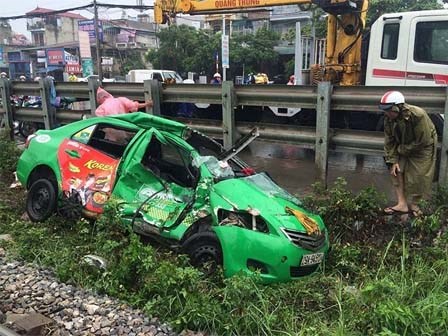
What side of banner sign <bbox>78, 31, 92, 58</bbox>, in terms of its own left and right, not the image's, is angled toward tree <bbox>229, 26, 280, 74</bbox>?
left

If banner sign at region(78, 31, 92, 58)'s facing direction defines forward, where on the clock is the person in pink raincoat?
The person in pink raincoat is roughly at 12 o'clock from the banner sign.

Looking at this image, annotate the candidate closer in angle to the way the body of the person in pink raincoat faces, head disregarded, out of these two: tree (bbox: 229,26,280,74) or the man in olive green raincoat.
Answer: the man in olive green raincoat

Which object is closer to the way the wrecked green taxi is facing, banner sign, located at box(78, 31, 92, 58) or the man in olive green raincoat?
the man in olive green raincoat

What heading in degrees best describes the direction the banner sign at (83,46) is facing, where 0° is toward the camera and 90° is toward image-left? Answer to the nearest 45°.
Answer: approximately 0°

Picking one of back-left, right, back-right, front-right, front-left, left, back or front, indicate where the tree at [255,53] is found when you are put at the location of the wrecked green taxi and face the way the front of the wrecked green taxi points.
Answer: back-left

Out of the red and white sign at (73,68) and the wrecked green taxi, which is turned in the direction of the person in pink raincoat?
the red and white sign

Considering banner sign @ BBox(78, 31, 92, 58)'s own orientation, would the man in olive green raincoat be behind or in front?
in front
